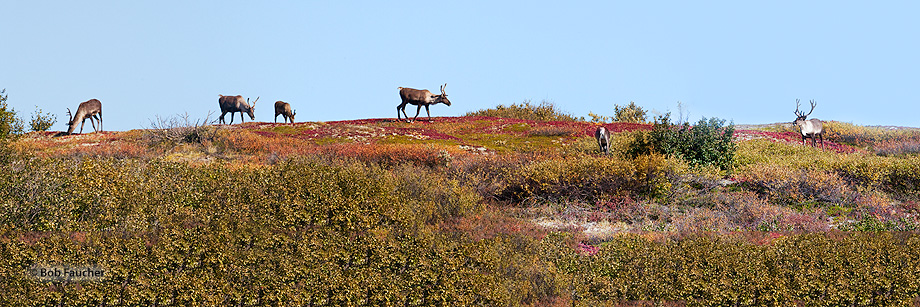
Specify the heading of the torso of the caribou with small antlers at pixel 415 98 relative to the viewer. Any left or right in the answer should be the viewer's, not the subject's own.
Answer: facing to the right of the viewer

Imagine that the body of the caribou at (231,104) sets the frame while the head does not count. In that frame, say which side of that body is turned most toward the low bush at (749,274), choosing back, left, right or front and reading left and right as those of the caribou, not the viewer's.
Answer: right

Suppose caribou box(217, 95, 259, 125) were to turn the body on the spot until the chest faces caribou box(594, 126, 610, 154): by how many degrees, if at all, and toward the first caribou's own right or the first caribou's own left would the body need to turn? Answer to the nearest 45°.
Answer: approximately 45° to the first caribou's own right

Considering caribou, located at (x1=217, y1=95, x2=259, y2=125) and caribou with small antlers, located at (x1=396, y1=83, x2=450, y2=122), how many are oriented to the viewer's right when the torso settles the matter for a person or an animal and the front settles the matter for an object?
2

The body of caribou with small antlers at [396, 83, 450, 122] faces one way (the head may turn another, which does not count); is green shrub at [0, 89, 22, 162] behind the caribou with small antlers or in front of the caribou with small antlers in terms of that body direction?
behind

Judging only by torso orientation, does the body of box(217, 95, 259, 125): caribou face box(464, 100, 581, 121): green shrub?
yes

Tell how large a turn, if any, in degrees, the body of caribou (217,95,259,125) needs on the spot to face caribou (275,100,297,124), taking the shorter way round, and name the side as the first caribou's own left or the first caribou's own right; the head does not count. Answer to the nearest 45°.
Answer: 0° — it already faces it

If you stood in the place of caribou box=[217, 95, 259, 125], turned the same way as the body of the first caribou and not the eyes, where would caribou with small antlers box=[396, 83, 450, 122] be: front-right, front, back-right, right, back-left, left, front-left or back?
front-right

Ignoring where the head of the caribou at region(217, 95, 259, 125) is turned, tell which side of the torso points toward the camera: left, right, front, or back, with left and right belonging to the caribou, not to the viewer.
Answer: right

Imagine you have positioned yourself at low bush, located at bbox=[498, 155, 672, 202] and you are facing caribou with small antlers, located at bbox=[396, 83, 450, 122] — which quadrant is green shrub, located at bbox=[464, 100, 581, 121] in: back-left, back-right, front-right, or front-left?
front-right

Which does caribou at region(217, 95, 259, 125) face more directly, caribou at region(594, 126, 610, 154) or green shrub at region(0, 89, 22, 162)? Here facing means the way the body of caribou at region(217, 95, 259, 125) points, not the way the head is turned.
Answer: the caribou

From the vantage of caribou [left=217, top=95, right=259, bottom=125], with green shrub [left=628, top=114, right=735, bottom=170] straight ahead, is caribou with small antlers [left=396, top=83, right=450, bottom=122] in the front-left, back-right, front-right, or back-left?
front-left

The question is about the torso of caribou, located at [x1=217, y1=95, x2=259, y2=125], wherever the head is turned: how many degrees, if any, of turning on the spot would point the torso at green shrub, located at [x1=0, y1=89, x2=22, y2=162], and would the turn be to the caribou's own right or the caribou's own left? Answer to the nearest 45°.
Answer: approximately 135° to the caribou's own right
